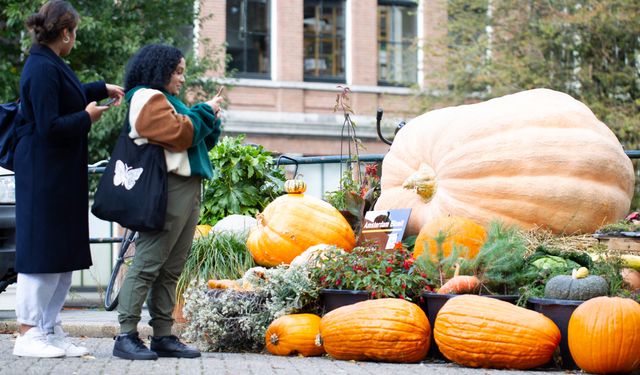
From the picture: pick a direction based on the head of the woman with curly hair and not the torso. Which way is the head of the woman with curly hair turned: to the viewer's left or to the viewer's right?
to the viewer's right

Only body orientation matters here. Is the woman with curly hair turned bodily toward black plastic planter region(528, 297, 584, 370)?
yes

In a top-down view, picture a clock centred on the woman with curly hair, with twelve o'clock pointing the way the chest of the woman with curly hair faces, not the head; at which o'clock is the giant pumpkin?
The giant pumpkin is roughly at 11 o'clock from the woman with curly hair.

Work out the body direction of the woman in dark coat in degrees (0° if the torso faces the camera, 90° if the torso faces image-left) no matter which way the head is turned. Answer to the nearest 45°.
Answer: approximately 270°

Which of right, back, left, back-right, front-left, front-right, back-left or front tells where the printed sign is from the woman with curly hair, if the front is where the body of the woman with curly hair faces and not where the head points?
front-left

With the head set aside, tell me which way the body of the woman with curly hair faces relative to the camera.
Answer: to the viewer's right

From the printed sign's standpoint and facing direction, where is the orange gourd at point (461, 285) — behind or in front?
in front

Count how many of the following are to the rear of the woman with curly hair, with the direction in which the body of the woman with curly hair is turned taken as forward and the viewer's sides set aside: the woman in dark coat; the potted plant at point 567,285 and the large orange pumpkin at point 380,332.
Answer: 1
